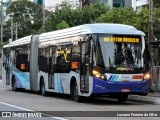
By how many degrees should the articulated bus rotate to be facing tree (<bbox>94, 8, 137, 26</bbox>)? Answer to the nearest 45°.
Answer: approximately 135° to its left

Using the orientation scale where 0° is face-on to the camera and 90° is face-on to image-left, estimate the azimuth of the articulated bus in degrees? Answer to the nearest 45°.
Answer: approximately 315°
